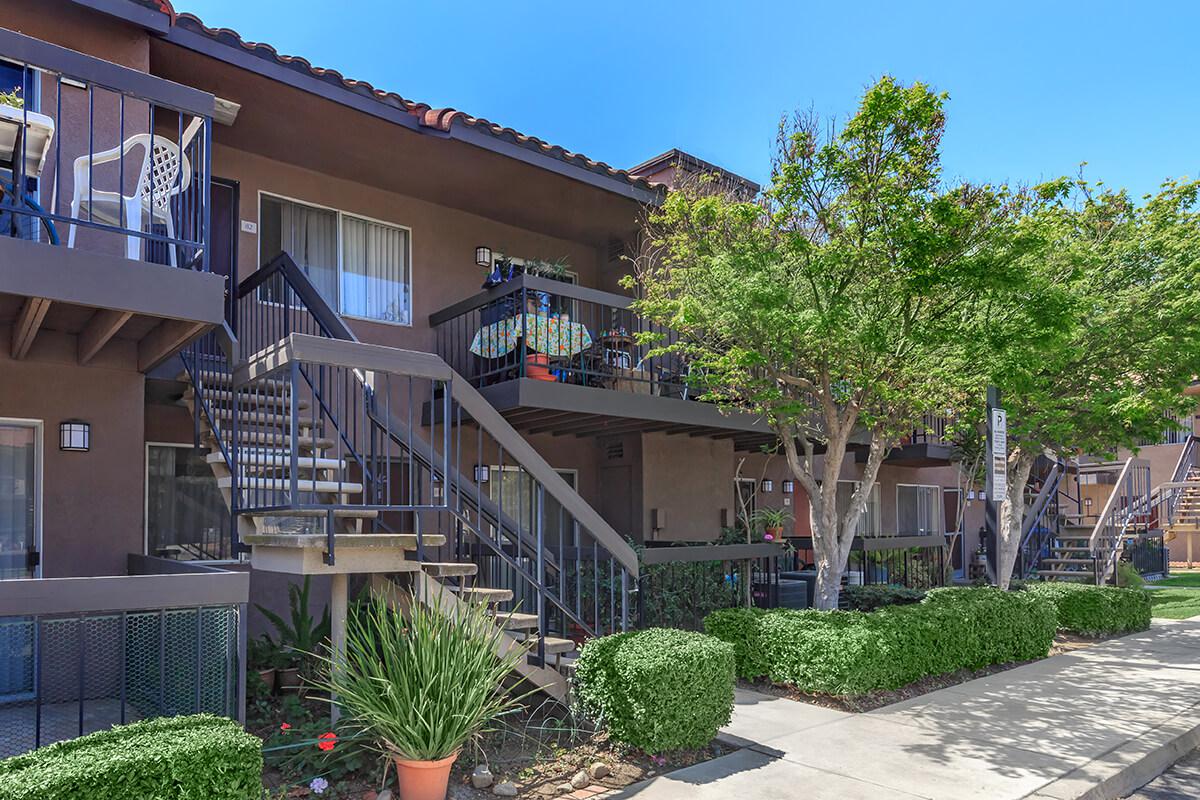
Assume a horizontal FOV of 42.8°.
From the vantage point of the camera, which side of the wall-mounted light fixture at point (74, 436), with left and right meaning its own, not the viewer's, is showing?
front

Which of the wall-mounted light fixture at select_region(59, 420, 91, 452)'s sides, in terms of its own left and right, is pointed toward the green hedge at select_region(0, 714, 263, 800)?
front

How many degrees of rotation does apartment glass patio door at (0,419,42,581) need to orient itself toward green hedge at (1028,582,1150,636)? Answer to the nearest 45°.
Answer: approximately 90° to its left

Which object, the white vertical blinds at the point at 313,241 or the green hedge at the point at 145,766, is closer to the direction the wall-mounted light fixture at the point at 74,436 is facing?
the green hedge

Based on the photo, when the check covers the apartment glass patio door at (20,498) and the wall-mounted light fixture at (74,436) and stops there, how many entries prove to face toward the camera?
2

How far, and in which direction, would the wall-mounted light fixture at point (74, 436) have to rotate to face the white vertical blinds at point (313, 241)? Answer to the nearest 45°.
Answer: approximately 135° to its left

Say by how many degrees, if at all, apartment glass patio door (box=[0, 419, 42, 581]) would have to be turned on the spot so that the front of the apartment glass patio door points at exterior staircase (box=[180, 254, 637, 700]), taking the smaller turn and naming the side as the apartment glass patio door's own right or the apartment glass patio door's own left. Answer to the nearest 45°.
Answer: approximately 45° to the apartment glass patio door's own left

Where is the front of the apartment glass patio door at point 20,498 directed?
toward the camera

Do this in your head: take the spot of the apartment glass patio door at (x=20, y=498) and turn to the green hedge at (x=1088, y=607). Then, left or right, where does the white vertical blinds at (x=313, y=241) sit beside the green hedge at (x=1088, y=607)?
left
